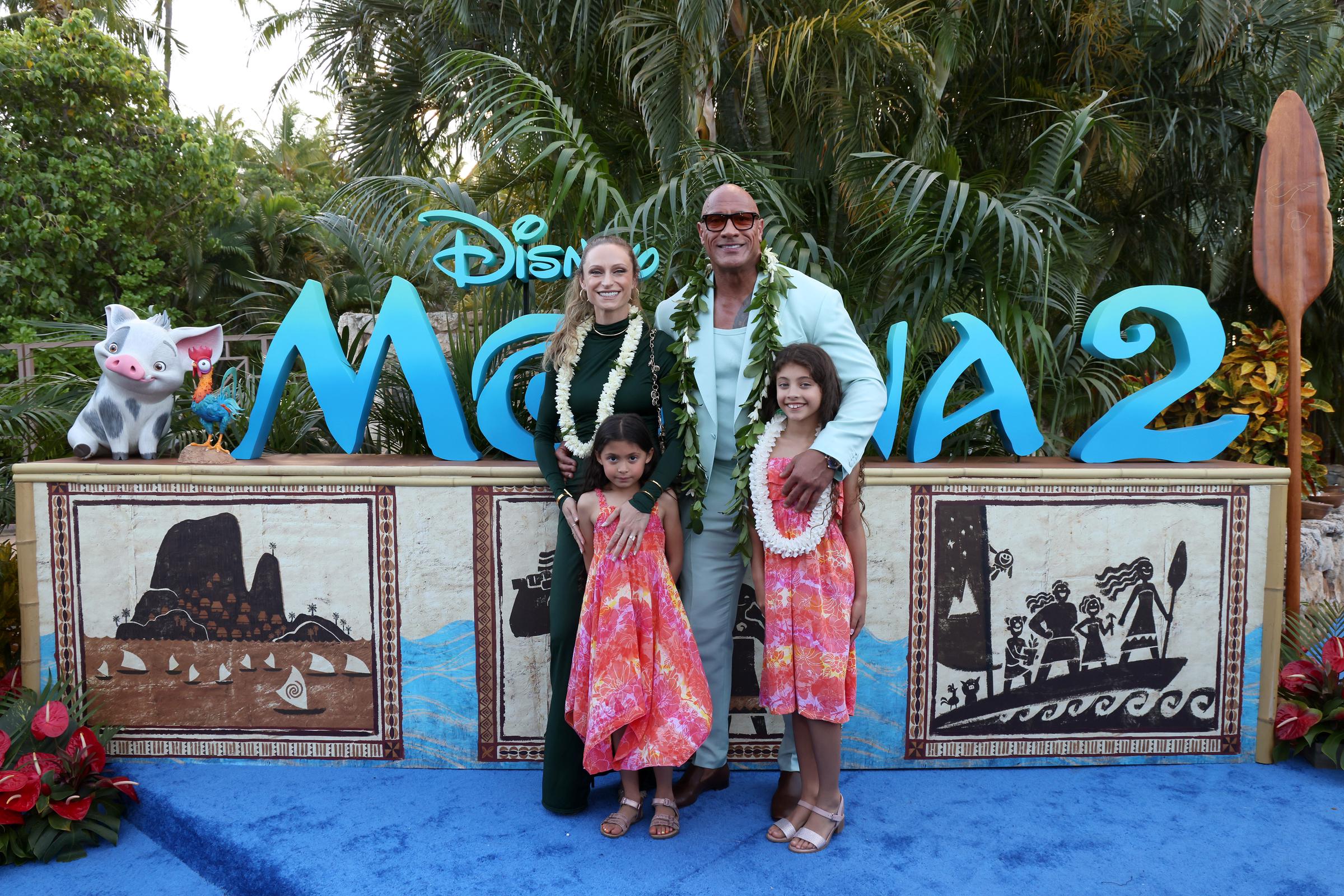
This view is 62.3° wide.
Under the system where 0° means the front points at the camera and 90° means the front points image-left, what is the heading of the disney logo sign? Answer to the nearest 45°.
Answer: approximately 0°

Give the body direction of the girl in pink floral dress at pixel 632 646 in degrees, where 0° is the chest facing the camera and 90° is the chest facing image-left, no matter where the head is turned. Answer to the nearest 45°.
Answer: approximately 0°
